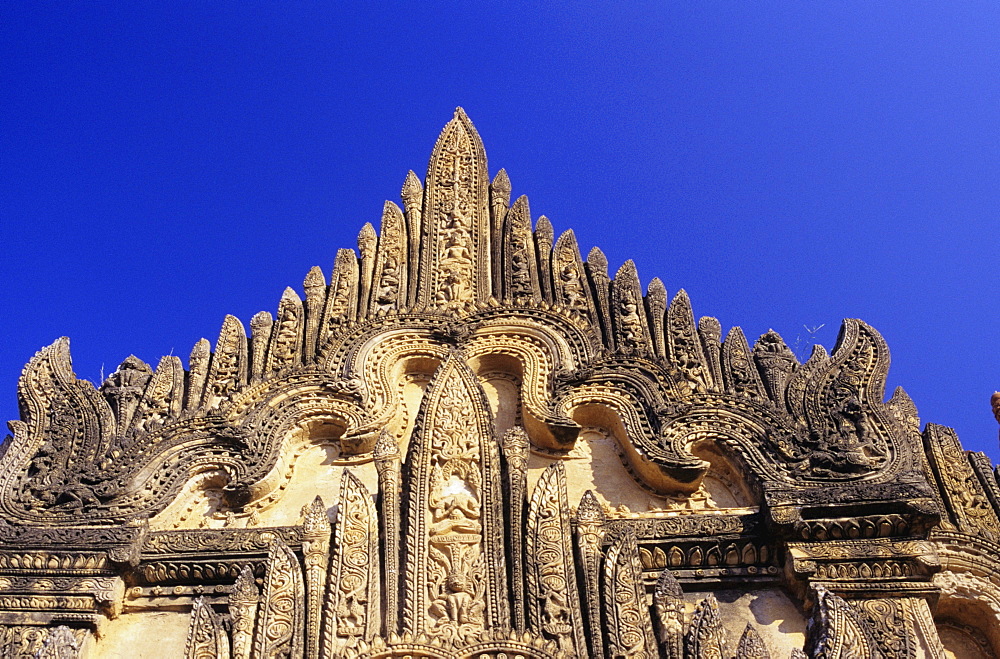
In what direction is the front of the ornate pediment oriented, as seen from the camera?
facing the viewer
